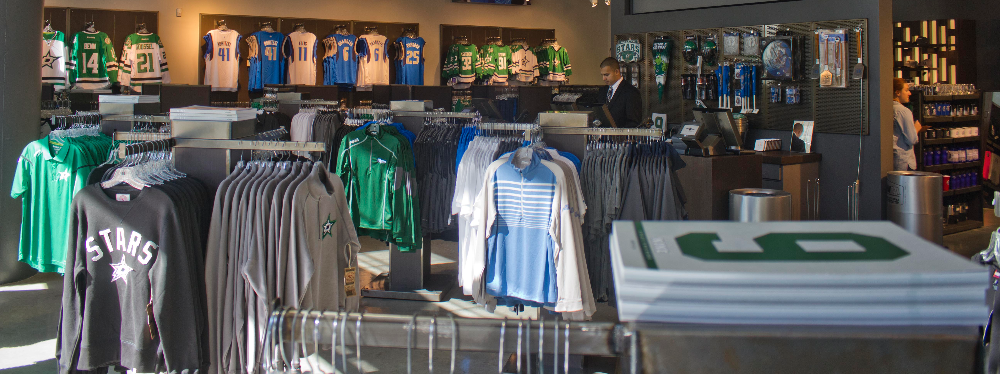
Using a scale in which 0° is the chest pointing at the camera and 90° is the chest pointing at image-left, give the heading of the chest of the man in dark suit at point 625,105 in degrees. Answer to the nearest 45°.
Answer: approximately 45°

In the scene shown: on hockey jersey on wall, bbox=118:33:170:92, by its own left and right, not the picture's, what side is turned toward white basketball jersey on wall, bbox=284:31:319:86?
right

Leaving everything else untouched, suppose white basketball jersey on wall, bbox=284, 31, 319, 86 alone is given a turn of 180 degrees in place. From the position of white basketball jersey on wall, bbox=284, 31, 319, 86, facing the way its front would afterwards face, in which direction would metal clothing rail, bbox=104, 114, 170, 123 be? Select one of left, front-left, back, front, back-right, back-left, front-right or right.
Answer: front

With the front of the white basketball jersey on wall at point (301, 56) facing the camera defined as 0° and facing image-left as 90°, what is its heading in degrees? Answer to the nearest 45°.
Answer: approximately 180°

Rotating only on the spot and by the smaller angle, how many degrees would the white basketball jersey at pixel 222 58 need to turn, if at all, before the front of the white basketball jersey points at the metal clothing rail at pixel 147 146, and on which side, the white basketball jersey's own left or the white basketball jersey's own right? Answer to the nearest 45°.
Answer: approximately 180°

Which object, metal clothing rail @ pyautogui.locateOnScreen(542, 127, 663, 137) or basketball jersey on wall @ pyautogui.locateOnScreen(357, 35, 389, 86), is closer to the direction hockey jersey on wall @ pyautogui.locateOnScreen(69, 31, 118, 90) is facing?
the basketball jersey on wall

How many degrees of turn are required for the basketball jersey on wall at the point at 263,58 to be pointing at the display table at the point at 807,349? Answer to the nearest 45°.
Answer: approximately 180°

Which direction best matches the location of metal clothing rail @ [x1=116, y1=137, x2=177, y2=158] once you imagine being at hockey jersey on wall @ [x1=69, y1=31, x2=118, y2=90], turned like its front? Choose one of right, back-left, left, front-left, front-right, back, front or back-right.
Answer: back

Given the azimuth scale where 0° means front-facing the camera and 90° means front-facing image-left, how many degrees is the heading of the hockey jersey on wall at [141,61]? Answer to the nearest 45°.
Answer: approximately 180°

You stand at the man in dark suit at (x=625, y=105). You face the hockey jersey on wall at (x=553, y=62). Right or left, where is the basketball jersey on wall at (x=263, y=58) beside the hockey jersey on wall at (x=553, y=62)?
left

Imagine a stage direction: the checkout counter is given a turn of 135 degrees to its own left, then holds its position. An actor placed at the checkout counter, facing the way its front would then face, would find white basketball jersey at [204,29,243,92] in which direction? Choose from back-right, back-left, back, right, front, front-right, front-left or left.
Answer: back-left
